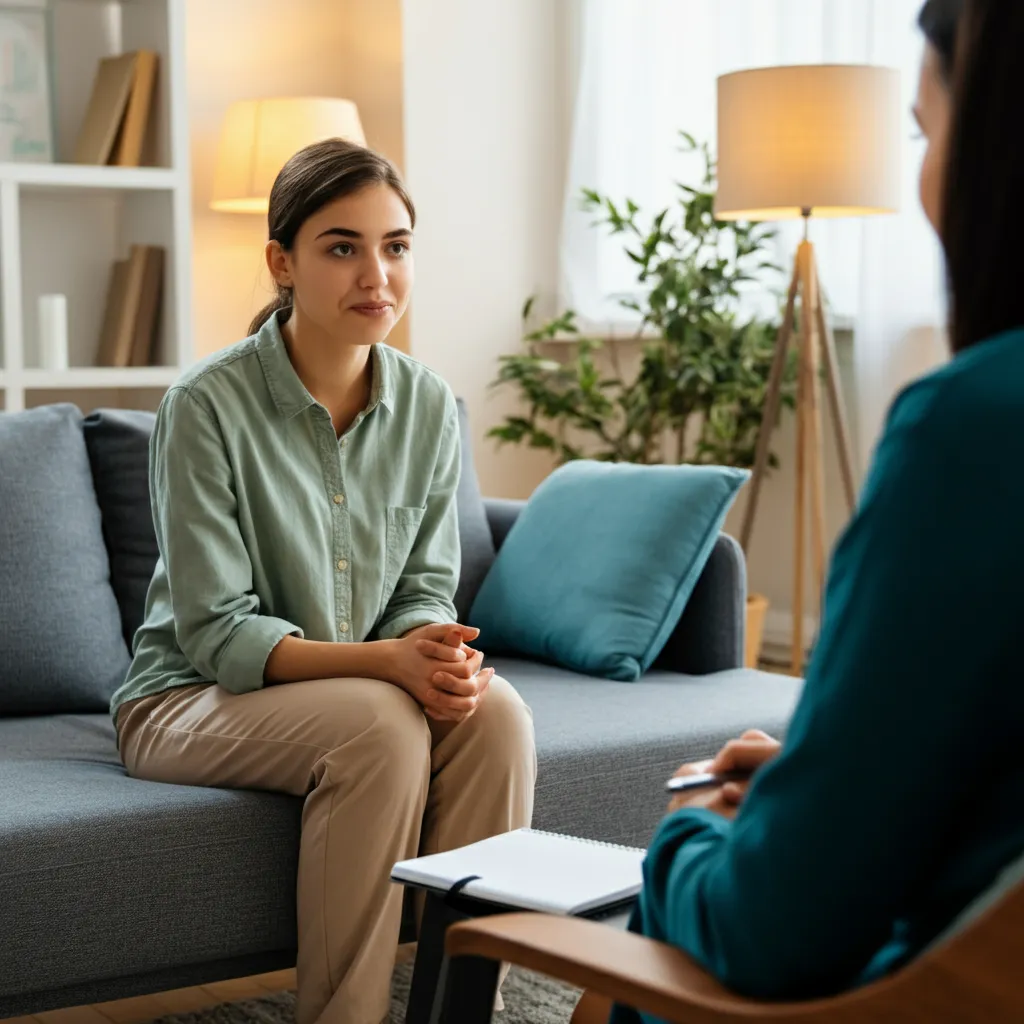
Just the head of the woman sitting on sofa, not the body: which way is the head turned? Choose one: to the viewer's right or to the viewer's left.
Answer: to the viewer's right

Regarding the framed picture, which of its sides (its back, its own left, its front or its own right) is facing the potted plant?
left

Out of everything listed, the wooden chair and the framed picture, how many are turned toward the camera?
1

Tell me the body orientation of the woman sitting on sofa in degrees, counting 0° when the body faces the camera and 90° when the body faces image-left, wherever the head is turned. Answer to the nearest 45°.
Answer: approximately 315°

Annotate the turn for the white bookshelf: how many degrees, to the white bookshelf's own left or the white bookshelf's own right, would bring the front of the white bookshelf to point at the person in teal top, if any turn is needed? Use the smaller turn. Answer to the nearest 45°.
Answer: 0° — it already faces them

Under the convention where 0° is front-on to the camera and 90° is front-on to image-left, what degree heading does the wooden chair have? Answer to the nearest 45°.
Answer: approximately 135°

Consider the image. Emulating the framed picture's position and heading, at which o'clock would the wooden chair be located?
The wooden chair is roughly at 12 o'clock from the framed picture.

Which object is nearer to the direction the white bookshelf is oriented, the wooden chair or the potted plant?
the wooden chair

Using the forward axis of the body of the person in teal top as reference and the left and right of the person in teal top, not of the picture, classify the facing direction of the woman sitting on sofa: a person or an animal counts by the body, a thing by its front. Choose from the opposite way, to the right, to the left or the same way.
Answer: the opposite way
